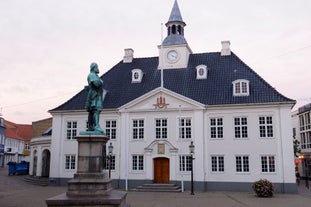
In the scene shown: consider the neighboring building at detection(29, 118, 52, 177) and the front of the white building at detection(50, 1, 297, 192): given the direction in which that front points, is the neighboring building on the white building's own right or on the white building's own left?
on the white building's own right

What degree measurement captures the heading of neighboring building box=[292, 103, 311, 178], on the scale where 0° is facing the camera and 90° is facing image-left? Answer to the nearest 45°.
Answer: approximately 45°

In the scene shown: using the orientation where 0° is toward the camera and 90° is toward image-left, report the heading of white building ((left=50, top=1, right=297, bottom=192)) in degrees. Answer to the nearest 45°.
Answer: approximately 0°

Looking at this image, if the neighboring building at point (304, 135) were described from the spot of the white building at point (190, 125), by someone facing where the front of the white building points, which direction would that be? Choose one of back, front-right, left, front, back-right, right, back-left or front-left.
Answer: back-left

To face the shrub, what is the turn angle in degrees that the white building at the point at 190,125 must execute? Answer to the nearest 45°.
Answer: approximately 45° to its left

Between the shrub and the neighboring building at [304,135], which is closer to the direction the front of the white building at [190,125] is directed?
the shrub
